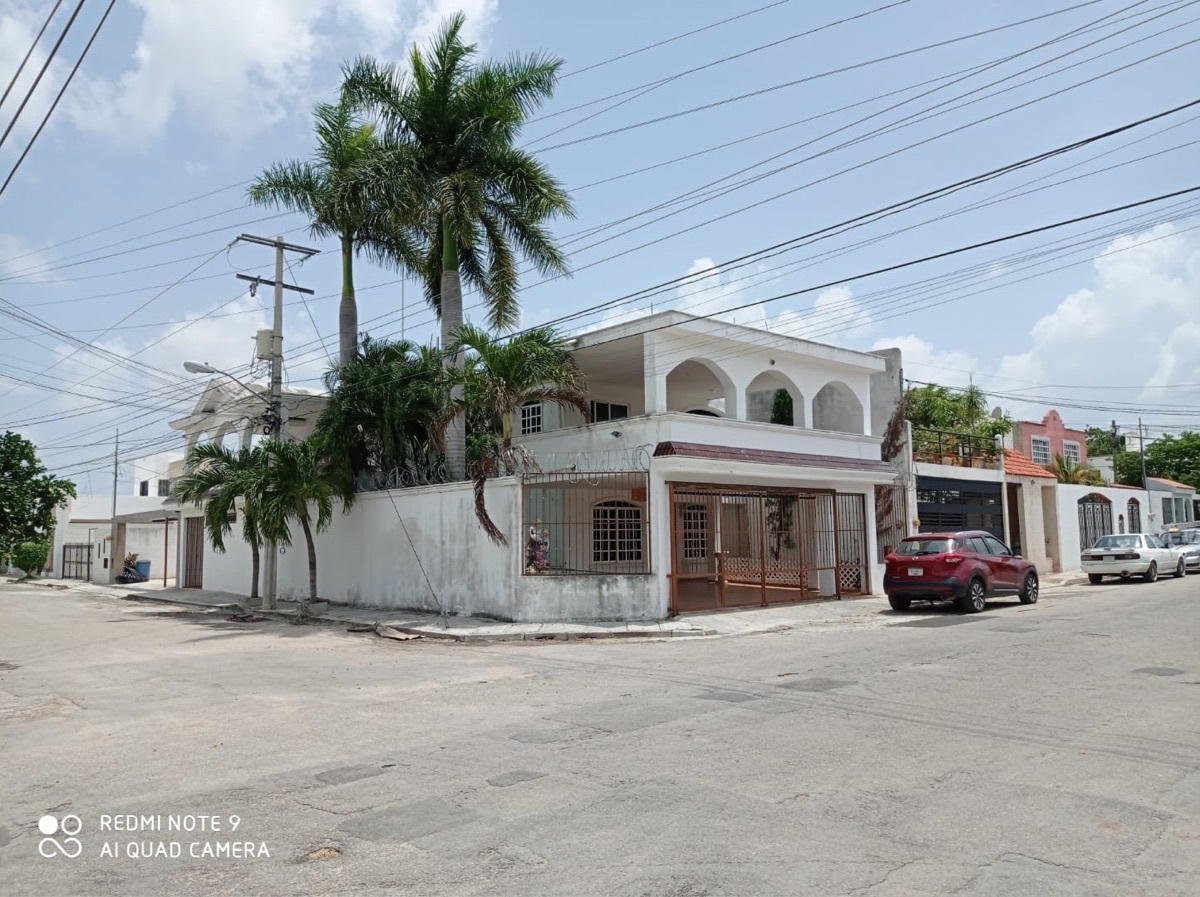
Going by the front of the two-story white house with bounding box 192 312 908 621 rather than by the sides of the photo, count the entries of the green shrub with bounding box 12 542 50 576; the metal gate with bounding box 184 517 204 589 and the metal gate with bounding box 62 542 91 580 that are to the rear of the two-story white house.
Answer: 3

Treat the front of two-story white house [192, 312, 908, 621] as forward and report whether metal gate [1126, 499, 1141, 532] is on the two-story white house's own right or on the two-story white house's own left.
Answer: on the two-story white house's own left

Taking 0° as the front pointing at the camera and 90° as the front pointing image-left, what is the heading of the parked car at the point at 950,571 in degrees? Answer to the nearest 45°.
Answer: approximately 225°
